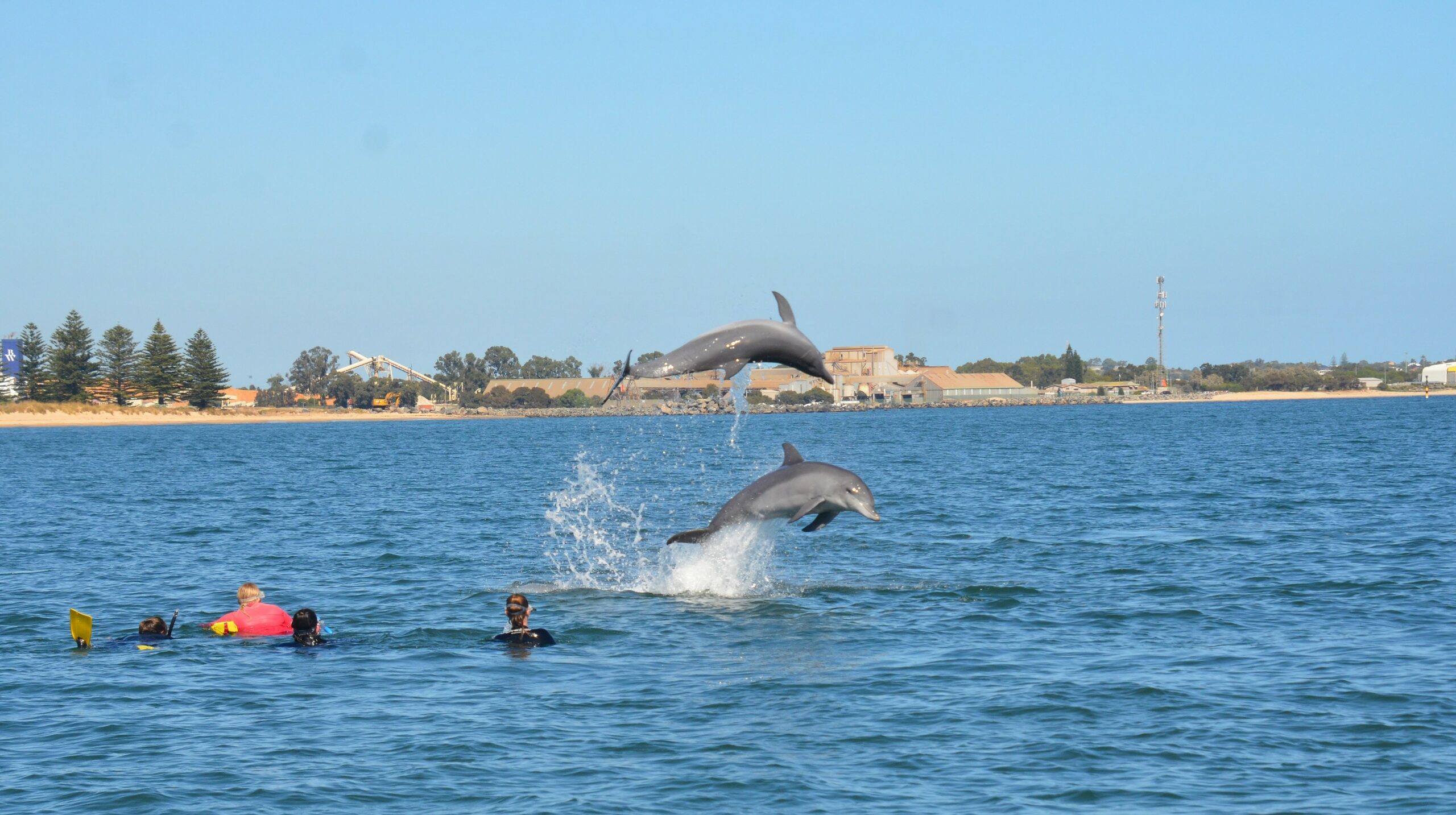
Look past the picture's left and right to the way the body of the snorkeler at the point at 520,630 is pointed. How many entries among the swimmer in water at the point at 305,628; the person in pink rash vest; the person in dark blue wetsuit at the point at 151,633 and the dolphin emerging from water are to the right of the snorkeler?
1

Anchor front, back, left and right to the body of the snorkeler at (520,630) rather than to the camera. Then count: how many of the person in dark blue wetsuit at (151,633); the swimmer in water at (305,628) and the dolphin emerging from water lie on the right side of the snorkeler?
1

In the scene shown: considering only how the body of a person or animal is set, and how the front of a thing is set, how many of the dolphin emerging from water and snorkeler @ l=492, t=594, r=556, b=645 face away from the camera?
1

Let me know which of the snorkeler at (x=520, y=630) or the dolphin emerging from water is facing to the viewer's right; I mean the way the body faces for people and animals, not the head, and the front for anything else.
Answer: the dolphin emerging from water

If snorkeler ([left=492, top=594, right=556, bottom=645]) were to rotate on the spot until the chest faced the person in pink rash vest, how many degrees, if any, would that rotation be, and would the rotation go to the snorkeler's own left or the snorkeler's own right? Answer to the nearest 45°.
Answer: approximately 90° to the snorkeler's own left

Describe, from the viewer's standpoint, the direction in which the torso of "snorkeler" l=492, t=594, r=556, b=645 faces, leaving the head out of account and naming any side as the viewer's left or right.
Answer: facing away from the viewer

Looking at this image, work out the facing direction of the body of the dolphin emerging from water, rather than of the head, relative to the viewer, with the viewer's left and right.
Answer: facing to the right of the viewer

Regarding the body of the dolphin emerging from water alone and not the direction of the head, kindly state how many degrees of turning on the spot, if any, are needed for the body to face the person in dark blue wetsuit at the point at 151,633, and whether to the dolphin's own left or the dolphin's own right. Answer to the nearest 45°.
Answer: approximately 180°

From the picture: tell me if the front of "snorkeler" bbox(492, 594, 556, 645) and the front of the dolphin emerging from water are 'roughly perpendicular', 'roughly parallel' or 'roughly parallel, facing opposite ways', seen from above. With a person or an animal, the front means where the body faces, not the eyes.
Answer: roughly perpendicular

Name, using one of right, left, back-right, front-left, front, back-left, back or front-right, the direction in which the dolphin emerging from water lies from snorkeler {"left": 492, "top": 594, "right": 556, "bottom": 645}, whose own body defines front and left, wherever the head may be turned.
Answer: right

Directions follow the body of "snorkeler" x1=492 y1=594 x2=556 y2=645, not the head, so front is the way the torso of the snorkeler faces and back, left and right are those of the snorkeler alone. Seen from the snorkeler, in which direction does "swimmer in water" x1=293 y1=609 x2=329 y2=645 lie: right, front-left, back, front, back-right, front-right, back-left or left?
left

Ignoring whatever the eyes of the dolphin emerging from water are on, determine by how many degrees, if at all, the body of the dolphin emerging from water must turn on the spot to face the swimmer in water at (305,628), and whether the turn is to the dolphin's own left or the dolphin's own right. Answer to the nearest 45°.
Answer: approximately 180°
